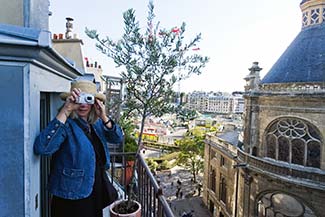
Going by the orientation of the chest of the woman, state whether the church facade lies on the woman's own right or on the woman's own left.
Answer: on the woman's own left
